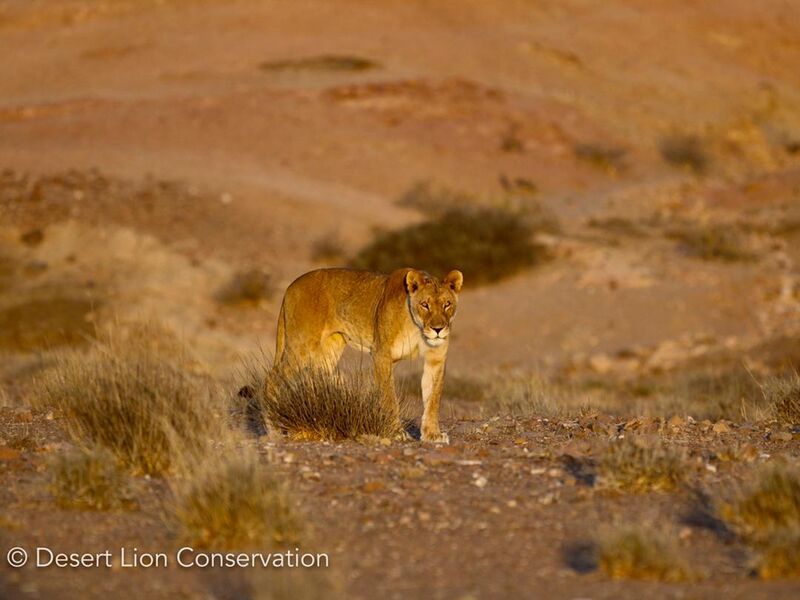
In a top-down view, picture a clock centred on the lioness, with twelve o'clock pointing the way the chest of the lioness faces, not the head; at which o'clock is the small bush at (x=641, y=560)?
The small bush is roughly at 1 o'clock from the lioness.

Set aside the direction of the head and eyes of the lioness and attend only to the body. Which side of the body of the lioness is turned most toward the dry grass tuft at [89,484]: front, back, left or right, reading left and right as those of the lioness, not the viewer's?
right

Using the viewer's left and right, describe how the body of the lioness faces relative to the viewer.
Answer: facing the viewer and to the right of the viewer

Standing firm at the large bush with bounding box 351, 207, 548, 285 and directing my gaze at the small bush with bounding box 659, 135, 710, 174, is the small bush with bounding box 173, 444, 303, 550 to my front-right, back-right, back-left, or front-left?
back-right

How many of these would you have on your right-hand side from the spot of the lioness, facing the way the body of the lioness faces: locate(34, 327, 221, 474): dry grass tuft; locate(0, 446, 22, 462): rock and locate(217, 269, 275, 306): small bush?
2

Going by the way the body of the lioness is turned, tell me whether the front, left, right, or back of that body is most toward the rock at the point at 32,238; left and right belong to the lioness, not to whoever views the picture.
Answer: back

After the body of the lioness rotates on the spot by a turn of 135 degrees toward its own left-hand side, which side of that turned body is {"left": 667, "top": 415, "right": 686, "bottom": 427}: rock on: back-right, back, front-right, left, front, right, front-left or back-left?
right

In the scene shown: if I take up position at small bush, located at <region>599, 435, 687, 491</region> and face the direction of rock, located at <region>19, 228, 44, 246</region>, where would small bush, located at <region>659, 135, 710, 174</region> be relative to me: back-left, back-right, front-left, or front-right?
front-right

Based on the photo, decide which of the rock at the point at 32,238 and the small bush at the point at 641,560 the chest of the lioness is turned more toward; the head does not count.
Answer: the small bush

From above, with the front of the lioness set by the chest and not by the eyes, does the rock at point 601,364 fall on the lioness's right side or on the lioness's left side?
on the lioness's left side

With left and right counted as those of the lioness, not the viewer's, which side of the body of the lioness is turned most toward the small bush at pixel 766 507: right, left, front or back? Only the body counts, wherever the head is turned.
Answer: front

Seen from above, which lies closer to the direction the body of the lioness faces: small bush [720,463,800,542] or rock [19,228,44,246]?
the small bush

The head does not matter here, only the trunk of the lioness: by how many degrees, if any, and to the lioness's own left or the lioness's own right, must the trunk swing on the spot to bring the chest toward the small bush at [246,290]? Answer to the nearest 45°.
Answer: approximately 135° to the lioness's own left

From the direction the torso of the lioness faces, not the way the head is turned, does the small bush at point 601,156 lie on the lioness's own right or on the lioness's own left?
on the lioness's own left

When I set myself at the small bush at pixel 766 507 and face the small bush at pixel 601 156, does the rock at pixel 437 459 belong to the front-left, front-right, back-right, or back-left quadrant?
front-left

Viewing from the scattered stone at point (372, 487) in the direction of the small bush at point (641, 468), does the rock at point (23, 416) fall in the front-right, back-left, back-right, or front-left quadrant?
back-left

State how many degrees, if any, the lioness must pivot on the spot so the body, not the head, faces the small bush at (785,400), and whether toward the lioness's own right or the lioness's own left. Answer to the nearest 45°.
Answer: approximately 45° to the lioness's own left
